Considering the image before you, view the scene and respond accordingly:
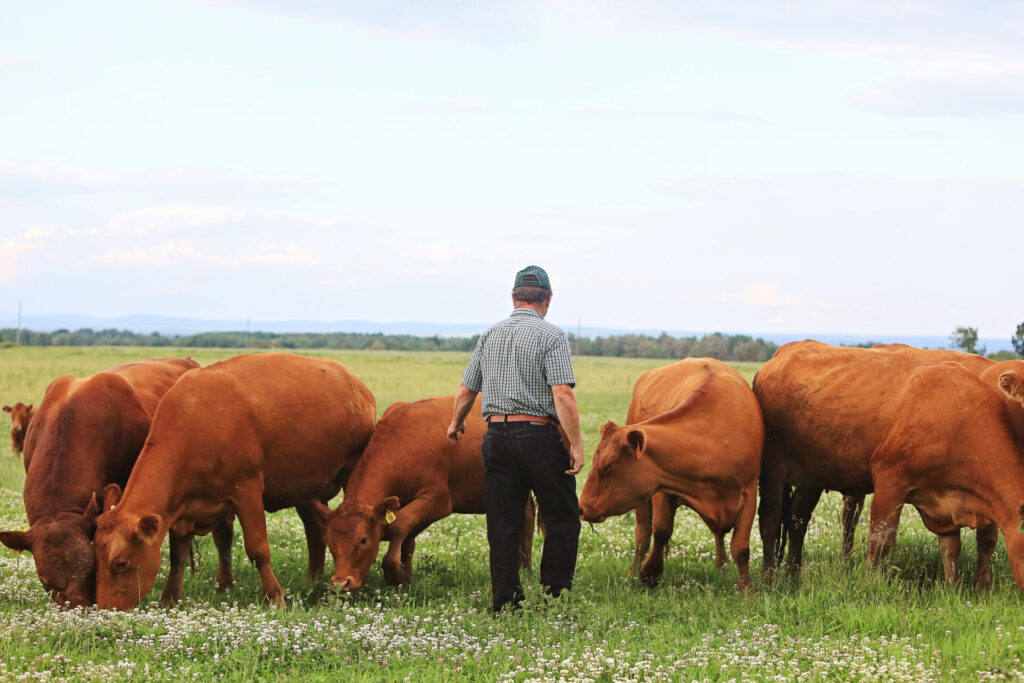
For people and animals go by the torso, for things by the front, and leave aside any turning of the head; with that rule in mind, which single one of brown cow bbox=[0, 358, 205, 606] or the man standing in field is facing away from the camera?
the man standing in field

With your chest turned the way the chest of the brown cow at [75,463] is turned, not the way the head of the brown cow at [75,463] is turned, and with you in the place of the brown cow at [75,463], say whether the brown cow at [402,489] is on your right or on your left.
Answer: on your left

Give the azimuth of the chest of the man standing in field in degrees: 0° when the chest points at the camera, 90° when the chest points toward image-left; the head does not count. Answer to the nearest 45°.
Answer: approximately 180°

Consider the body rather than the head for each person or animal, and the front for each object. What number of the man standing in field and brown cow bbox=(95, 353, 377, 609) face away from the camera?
1

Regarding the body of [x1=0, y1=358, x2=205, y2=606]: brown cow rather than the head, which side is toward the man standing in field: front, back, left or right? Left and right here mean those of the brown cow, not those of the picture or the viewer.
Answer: left

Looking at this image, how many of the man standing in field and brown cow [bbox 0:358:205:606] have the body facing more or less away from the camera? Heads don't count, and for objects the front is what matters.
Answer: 1

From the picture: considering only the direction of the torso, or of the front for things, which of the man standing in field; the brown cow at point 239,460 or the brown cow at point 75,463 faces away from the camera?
the man standing in field

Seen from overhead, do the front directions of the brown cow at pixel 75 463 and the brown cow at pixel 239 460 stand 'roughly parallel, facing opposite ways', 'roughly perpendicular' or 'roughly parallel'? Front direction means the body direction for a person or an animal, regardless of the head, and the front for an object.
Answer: roughly parallel

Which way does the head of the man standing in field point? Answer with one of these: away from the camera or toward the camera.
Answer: away from the camera

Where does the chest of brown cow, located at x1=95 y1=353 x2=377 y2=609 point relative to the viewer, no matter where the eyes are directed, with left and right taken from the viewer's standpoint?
facing the viewer and to the left of the viewer

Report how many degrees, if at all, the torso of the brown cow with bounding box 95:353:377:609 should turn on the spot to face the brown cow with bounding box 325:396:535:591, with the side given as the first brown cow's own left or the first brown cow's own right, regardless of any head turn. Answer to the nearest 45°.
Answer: approximately 135° to the first brown cow's own left

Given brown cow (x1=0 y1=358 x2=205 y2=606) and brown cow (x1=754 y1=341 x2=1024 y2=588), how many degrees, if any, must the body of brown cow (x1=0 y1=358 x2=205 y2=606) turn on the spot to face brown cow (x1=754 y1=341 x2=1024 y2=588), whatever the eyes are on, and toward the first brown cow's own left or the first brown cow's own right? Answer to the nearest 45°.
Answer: approximately 135° to the first brown cow's own left

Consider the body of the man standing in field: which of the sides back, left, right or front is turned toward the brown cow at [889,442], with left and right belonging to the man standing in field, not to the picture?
right

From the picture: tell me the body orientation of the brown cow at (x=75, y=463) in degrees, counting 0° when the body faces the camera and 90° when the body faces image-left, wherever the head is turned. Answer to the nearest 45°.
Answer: approximately 45°
